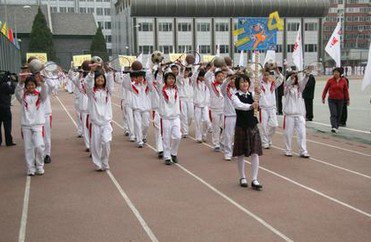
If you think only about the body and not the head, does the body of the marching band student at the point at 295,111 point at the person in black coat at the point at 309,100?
no

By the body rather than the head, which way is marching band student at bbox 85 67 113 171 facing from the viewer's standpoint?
toward the camera

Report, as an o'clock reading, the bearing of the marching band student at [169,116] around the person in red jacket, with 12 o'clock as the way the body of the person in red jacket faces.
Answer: The marching band student is roughly at 1 o'clock from the person in red jacket.

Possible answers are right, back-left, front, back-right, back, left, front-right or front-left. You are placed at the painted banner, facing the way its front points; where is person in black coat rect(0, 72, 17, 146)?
right

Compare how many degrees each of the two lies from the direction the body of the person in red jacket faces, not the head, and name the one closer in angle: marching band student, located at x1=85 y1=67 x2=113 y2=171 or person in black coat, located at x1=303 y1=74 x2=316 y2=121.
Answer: the marching band student

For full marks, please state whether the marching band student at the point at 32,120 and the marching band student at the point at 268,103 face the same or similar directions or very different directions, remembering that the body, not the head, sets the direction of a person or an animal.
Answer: same or similar directions

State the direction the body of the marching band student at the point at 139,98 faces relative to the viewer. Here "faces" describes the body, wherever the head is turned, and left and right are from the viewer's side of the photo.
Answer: facing the viewer

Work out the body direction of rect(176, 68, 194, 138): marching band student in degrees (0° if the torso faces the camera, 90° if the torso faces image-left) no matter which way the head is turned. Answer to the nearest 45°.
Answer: approximately 0°

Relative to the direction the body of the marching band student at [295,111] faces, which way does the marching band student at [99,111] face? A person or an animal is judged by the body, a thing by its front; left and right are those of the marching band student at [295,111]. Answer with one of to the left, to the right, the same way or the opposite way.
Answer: the same way

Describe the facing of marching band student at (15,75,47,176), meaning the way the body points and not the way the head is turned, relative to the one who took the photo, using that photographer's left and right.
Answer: facing the viewer

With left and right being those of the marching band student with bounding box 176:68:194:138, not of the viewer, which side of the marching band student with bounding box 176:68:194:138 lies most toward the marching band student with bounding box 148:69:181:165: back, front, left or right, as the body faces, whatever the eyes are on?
front

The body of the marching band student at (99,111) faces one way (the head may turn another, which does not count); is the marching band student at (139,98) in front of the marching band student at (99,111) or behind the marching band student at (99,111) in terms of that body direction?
behind

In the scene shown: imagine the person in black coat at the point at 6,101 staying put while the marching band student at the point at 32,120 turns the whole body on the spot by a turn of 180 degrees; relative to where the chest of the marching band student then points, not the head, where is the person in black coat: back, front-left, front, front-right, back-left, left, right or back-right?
front

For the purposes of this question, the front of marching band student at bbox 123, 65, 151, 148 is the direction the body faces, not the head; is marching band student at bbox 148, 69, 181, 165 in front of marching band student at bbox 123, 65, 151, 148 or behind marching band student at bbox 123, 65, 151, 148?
in front
